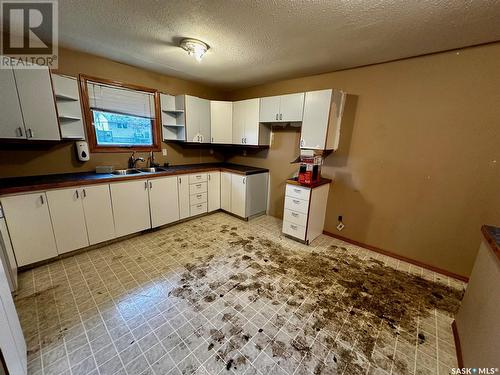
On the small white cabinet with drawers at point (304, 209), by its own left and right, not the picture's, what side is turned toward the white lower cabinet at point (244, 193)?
right

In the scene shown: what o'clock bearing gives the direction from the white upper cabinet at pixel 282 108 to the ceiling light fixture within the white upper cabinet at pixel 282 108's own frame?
The ceiling light fixture is roughly at 12 o'clock from the white upper cabinet.

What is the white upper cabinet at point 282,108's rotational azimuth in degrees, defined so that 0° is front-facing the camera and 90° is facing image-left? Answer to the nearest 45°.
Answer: approximately 45°

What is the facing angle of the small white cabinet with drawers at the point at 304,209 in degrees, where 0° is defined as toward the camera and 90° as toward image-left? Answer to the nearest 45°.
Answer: approximately 45°

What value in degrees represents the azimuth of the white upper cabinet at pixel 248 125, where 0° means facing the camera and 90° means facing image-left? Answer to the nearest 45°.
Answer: approximately 45°

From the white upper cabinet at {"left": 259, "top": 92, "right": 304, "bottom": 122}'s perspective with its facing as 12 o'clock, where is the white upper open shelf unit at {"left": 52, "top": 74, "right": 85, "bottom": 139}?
the white upper open shelf unit at {"left": 52, "top": 74, "right": 85, "bottom": 139} is roughly at 1 o'clock from the white upper cabinet at {"left": 259, "top": 92, "right": 304, "bottom": 122}.
